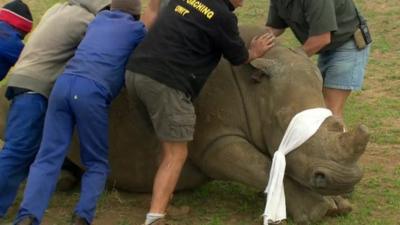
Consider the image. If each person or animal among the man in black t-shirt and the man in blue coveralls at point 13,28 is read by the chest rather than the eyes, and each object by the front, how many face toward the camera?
0

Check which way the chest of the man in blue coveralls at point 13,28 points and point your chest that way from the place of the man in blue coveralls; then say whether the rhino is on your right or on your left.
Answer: on your right

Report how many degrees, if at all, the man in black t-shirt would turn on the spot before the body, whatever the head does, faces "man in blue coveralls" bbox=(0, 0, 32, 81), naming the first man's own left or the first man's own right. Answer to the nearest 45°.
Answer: approximately 90° to the first man's own left

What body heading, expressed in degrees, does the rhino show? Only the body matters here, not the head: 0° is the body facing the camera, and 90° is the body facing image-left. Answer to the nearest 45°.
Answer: approximately 270°

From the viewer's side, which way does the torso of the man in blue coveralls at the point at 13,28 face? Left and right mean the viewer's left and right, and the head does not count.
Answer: facing away from the viewer and to the right of the viewer

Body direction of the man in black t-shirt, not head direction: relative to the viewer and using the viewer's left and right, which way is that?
facing away from the viewer and to the right of the viewer
